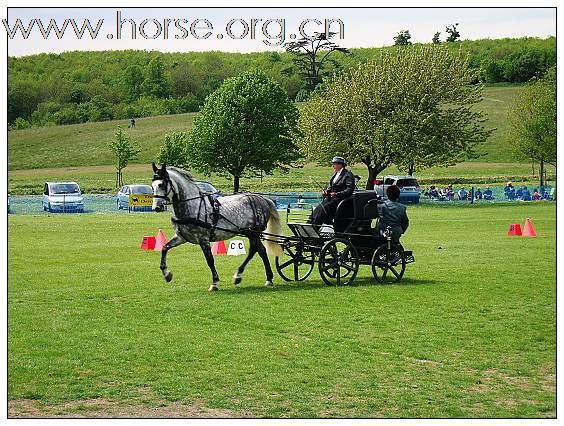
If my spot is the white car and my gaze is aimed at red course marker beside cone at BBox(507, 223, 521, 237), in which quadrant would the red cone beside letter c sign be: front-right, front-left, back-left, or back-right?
front-right

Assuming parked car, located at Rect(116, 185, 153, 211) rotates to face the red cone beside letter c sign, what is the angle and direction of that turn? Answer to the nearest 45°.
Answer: approximately 45° to its left

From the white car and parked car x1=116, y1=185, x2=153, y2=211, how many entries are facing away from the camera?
0

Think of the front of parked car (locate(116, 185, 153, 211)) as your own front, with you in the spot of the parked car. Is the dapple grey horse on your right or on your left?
on your left

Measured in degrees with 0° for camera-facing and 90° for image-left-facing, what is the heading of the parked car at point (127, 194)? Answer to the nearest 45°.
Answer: approximately 45°

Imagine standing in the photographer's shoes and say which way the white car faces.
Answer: facing the viewer and to the right of the viewer

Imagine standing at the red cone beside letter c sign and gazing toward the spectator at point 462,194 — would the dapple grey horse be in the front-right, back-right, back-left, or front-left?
back-right

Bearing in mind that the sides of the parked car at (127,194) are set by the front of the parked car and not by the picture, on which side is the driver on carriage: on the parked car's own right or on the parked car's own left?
on the parked car's own left
